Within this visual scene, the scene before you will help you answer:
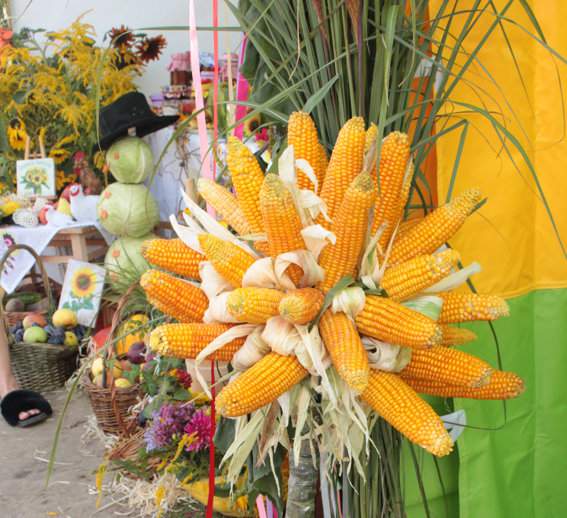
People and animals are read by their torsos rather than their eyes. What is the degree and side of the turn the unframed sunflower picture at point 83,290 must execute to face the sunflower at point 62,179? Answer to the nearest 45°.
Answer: approximately 180°

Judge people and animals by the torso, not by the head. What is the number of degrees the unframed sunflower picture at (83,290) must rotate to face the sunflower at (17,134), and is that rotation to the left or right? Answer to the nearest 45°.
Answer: approximately 180°

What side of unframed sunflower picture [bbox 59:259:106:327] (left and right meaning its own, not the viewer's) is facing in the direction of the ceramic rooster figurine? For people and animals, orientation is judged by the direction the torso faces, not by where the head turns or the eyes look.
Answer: back

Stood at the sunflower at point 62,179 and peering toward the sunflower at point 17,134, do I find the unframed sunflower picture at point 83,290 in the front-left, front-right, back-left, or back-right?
back-left

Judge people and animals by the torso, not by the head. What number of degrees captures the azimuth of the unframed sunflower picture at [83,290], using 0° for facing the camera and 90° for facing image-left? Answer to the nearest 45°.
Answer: approximately 0°

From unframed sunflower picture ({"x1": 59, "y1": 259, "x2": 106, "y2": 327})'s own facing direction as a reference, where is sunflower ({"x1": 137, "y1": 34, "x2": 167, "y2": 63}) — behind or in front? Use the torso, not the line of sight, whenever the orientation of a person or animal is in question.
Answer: behind
